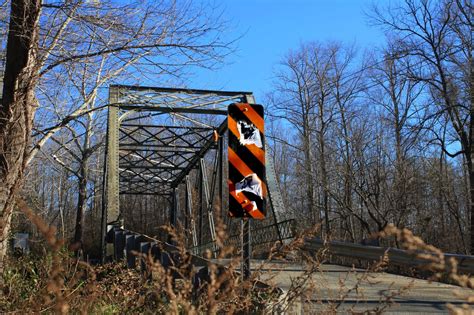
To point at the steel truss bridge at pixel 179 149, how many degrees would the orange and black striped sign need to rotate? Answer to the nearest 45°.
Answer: approximately 180°

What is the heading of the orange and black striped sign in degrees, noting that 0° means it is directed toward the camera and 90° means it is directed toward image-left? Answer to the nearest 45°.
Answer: approximately 0°

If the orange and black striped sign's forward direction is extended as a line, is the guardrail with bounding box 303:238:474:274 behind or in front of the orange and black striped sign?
behind
